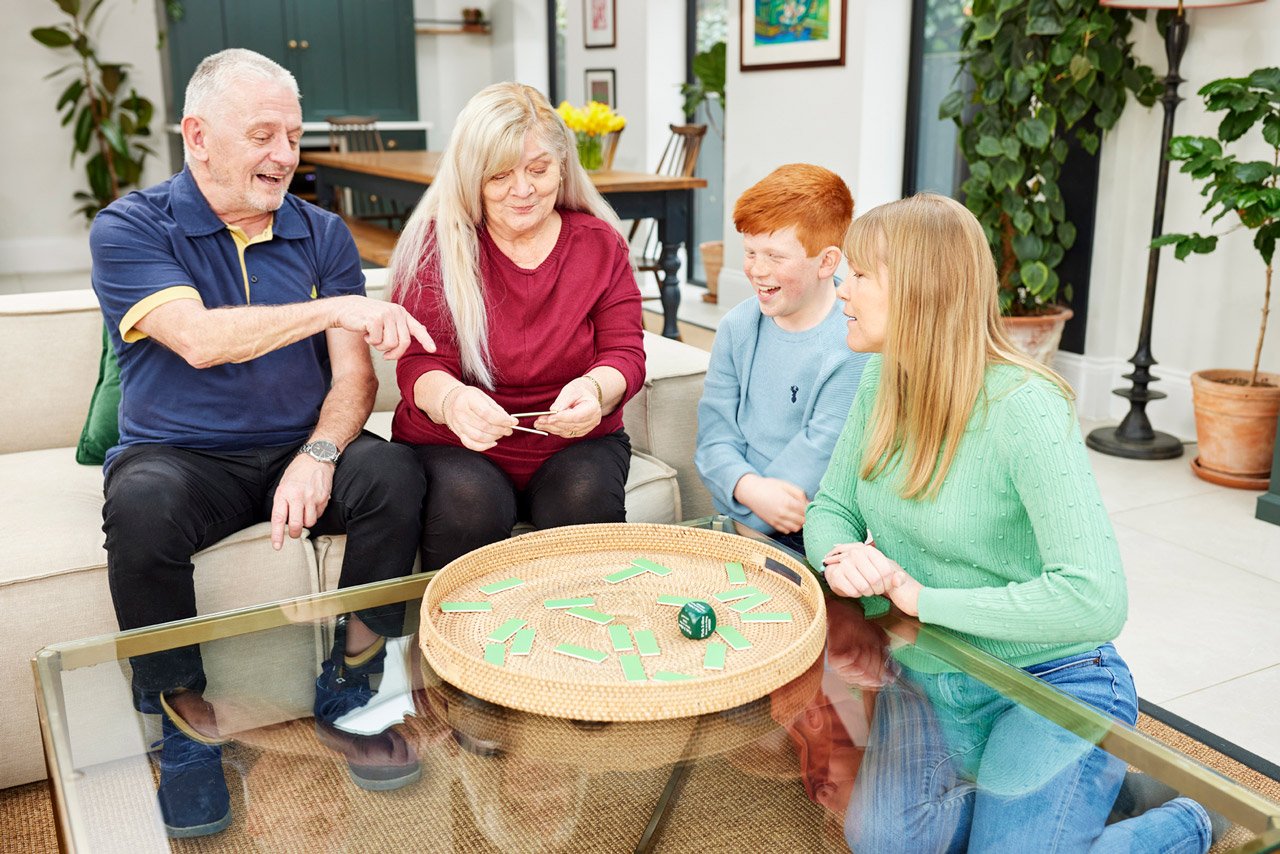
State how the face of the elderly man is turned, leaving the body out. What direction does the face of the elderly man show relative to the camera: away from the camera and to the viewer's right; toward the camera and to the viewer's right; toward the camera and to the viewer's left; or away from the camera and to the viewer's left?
toward the camera and to the viewer's right

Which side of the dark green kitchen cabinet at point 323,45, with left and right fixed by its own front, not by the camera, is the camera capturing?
front

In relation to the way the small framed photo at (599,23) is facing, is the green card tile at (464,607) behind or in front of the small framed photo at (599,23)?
in front

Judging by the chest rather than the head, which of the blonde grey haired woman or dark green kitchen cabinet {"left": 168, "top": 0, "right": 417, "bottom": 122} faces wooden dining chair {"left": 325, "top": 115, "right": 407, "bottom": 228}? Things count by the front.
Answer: the dark green kitchen cabinet

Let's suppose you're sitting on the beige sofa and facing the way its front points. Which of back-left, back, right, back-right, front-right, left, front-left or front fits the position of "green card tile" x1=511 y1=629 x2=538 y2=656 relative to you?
front

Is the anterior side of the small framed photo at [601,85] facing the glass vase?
yes

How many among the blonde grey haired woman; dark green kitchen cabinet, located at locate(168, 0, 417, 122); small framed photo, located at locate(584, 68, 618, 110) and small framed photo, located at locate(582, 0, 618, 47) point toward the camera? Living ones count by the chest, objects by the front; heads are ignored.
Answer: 4

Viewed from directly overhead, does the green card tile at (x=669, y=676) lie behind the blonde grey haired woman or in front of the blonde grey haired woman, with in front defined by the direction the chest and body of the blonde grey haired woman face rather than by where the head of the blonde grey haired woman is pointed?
in front

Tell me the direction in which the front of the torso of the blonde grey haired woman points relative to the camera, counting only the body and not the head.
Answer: toward the camera

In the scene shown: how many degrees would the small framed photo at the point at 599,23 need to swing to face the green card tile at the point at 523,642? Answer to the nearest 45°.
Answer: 0° — it already faces it

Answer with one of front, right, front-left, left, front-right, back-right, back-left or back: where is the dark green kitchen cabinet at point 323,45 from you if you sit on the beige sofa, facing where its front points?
back-left

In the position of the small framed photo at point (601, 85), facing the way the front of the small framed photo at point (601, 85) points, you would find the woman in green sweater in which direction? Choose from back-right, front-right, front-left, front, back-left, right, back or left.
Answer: front

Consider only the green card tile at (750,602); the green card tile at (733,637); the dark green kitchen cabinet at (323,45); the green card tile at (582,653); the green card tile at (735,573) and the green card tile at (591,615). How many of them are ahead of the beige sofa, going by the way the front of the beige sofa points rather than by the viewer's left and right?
5

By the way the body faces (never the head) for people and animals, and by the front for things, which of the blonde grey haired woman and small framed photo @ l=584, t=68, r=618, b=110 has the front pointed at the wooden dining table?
the small framed photo

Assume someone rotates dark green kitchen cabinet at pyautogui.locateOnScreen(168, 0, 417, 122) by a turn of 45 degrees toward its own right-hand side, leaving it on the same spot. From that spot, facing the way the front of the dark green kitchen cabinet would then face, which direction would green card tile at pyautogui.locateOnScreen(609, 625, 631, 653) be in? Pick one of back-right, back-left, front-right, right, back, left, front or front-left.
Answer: front-left

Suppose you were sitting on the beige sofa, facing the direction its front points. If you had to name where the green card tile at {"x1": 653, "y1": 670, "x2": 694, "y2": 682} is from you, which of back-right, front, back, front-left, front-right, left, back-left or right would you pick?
front

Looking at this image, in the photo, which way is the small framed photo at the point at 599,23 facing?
toward the camera

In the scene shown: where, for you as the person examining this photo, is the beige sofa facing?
facing the viewer and to the right of the viewer

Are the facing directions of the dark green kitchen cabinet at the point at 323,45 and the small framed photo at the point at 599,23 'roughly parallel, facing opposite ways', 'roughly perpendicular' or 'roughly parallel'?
roughly parallel

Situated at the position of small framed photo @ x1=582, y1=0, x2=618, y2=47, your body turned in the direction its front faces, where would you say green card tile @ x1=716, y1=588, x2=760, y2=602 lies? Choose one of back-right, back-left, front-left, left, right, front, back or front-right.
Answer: front

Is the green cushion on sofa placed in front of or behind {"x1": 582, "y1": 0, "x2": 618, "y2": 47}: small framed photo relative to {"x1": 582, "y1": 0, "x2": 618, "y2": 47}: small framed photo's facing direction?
in front
